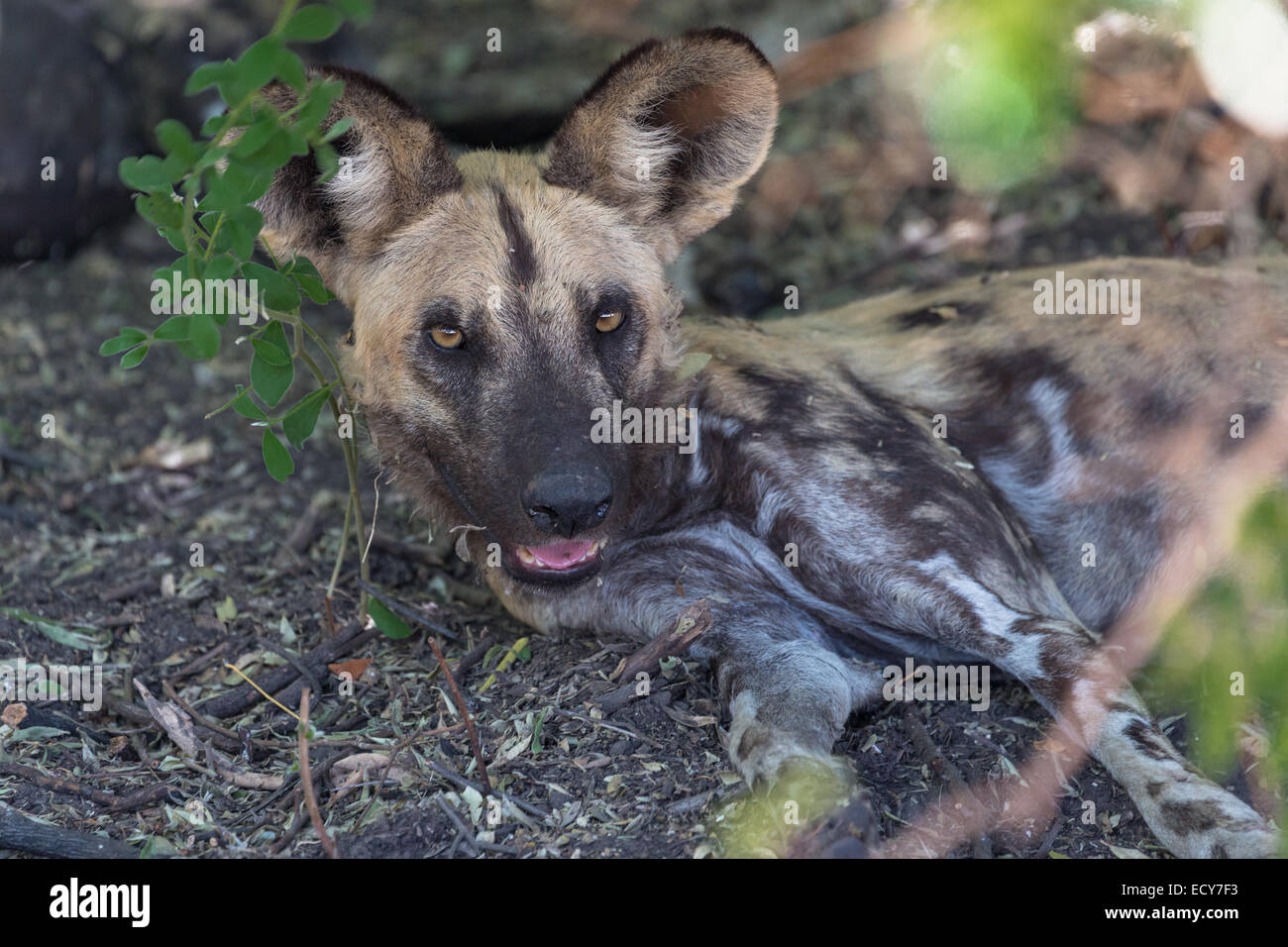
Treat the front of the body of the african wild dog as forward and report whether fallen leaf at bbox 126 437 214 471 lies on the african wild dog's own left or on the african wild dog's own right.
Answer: on the african wild dog's own right

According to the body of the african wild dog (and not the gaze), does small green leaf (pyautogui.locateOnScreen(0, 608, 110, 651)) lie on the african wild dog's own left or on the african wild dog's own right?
on the african wild dog's own right

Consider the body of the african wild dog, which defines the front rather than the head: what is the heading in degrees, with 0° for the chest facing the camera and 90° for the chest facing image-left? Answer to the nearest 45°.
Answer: approximately 45°

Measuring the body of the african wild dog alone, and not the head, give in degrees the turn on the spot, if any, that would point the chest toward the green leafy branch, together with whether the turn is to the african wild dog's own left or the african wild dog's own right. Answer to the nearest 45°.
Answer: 0° — it already faces it
